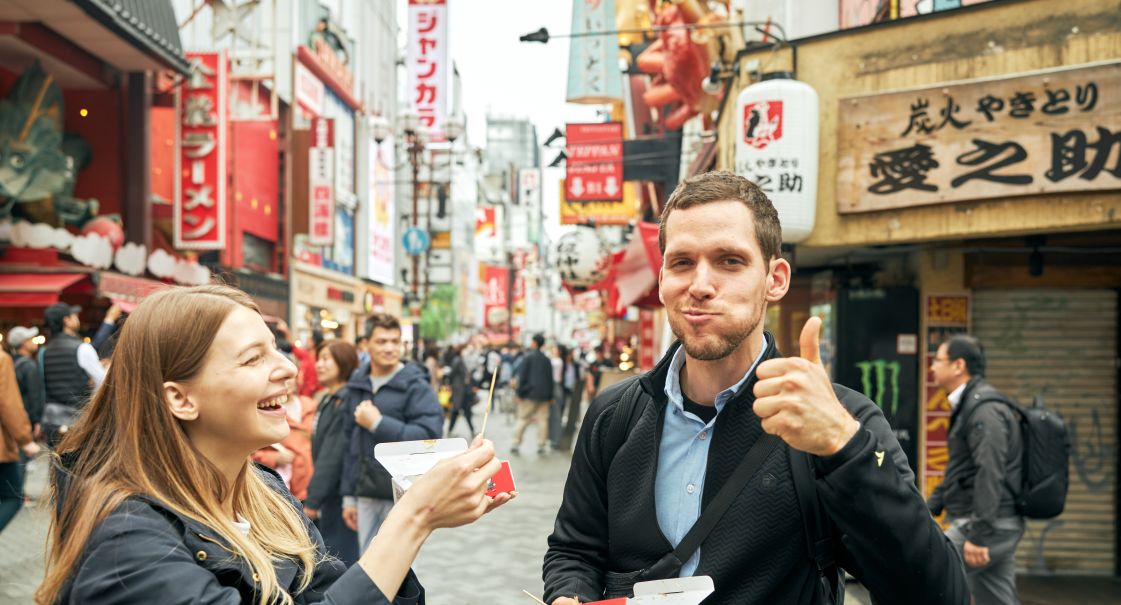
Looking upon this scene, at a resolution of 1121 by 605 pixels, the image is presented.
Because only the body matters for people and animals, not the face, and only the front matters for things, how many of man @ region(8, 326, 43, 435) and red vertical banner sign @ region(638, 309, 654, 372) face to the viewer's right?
1

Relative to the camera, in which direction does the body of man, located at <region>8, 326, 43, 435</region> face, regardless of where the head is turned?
to the viewer's right

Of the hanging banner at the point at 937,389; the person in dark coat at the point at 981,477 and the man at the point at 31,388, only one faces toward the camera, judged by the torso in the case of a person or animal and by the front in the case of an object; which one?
the hanging banner

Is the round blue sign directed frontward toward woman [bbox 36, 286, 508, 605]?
yes

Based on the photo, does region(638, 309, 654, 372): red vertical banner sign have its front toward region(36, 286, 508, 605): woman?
yes

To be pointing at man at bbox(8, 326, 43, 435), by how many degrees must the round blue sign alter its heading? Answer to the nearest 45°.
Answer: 0° — it already faces them

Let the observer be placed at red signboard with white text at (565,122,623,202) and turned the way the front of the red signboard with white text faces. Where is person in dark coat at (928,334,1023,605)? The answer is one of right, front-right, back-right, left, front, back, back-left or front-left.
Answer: front

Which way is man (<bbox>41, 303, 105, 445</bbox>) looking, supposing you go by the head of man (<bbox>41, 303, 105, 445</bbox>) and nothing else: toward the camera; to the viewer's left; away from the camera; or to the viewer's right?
to the viewer's right

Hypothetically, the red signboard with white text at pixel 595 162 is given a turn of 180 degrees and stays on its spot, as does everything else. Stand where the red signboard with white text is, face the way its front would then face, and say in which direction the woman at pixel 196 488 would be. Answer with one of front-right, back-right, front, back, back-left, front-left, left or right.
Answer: back

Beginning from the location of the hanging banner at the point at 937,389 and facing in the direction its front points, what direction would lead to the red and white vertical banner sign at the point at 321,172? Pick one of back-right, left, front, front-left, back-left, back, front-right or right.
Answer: back-right

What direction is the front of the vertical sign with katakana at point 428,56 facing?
toward the camera

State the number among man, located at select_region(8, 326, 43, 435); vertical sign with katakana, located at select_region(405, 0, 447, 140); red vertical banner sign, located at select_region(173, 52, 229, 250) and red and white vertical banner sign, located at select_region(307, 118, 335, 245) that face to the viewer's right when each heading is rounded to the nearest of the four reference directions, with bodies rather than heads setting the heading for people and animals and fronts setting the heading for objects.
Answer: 1

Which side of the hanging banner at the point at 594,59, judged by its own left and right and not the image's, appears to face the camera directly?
front

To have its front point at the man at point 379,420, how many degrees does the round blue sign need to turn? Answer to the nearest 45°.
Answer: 0° — it already faces them

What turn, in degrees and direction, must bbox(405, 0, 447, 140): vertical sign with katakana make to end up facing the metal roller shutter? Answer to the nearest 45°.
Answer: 0° — it already faces it

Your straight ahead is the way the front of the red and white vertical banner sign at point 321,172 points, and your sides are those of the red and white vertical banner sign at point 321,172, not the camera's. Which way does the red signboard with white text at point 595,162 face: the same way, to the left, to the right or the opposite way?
the same way

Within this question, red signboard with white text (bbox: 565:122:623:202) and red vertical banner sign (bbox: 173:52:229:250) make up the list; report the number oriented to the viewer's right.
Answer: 0
